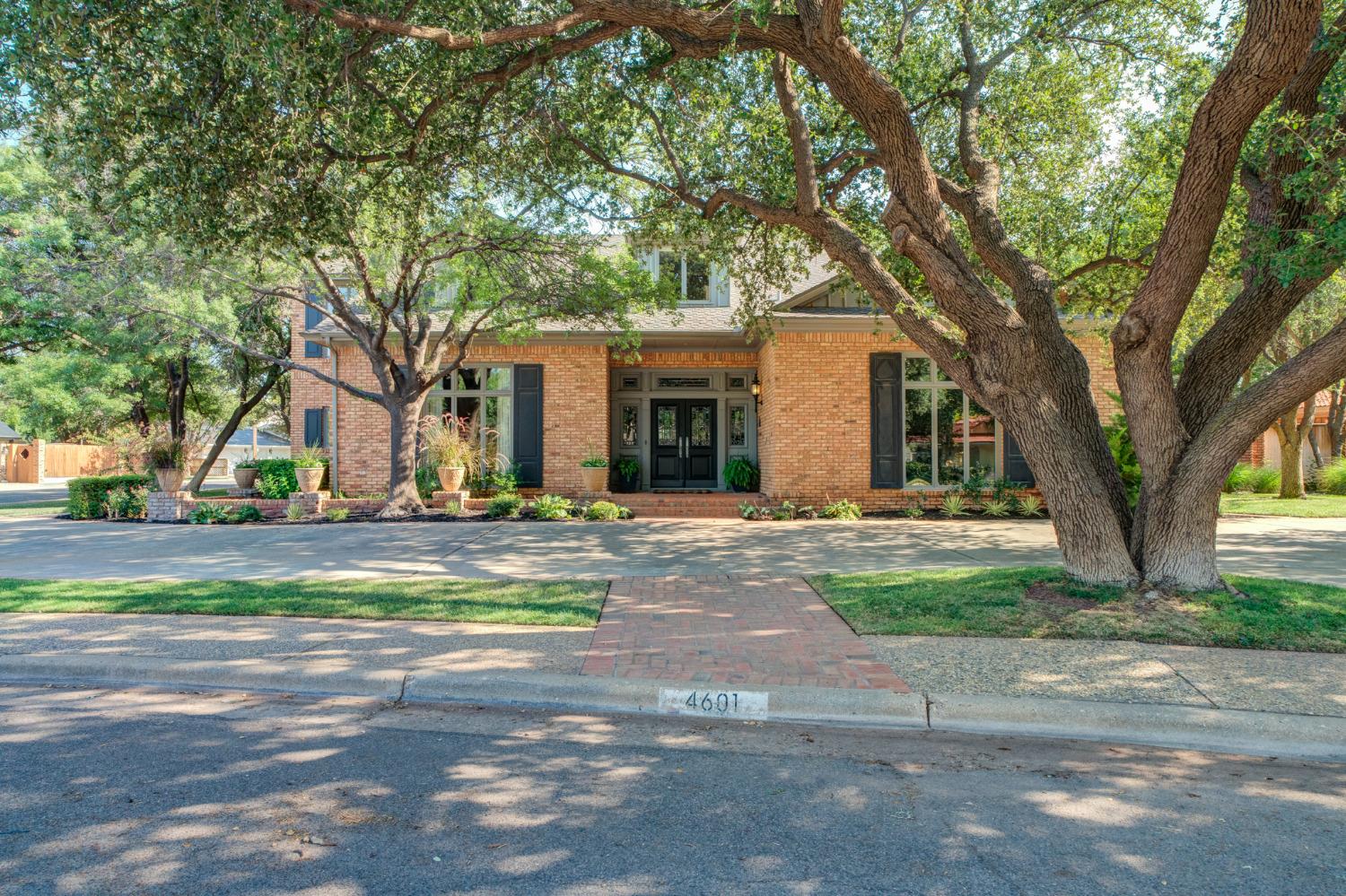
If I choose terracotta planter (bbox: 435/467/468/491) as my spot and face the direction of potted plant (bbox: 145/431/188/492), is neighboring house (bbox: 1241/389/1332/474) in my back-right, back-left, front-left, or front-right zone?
back-right

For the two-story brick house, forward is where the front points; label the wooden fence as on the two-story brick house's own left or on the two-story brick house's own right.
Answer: on the two-story brick house's own right

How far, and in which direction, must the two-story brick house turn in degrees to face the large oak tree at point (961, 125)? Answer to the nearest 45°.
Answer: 0° — it already faces it

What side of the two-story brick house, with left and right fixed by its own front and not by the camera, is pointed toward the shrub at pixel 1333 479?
left

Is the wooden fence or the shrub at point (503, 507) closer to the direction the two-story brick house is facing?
the shrub

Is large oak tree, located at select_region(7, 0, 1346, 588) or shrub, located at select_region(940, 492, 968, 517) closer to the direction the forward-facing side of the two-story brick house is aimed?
the large oak tree

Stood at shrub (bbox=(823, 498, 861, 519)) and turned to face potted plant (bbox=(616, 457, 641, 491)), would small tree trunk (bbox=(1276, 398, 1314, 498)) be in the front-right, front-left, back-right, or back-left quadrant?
back-right

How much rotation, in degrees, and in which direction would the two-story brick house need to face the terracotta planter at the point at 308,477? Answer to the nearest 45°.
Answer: approximately 90° to its right

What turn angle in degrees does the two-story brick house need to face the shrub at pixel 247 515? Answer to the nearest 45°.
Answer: approximately 90° to its right

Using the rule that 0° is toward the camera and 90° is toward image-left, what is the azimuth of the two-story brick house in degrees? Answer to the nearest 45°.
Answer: approximately 0°

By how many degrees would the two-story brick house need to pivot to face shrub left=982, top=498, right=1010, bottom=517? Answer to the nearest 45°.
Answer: approximately 90° to its left

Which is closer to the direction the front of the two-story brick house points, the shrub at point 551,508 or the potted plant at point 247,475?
the shrub

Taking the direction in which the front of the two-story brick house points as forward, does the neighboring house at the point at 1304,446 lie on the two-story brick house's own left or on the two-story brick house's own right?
on the two-story brick house's own left
